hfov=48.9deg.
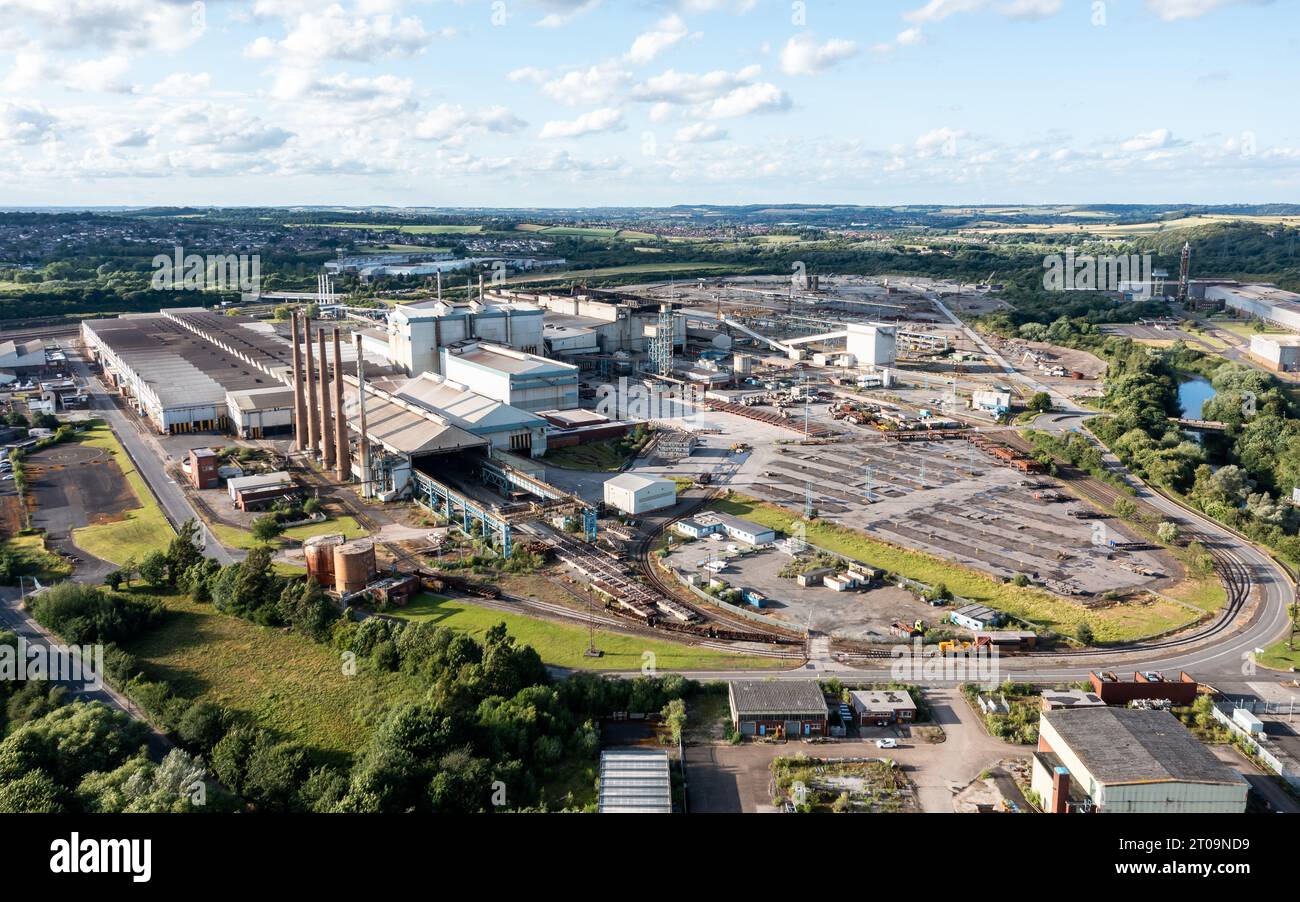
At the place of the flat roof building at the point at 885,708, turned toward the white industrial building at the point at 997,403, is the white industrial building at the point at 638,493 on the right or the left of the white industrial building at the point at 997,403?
left

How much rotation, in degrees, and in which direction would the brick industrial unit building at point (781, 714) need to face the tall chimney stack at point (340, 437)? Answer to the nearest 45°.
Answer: approximately 135° to its right

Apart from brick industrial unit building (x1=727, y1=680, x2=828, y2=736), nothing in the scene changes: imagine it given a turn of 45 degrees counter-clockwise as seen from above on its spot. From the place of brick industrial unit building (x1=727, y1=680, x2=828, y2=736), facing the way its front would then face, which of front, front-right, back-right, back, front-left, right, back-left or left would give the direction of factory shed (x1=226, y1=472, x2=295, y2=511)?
back

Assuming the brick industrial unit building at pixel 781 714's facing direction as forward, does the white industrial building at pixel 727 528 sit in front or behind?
behind

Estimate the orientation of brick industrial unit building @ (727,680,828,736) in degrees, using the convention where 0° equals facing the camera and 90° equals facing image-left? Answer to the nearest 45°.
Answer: approximately 0°

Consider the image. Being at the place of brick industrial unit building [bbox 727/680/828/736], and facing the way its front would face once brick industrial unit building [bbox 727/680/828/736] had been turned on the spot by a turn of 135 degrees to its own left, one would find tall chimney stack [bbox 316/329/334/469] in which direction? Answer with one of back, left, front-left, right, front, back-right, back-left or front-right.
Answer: left

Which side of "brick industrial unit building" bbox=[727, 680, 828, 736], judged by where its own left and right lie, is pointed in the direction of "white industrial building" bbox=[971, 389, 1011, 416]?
back

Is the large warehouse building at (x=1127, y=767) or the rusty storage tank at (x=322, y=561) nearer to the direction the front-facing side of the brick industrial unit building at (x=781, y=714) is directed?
the large warehouse building

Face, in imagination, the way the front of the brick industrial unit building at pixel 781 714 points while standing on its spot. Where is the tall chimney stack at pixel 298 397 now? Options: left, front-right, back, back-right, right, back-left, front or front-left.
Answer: back-right

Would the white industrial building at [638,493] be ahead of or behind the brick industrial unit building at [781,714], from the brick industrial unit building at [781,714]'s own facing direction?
behind
